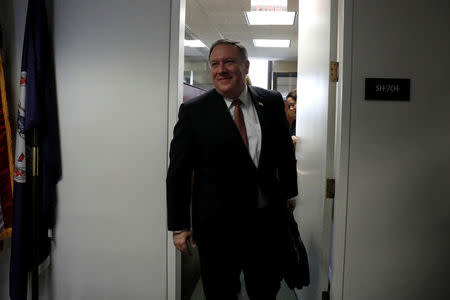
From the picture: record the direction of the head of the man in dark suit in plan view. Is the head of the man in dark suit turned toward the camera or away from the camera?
toward the camera

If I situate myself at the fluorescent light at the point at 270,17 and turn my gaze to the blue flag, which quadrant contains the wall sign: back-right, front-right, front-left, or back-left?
front-left

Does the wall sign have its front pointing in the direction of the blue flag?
no

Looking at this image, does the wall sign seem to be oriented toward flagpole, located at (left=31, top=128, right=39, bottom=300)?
no

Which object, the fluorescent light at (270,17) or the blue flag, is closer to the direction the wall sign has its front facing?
the blue flag

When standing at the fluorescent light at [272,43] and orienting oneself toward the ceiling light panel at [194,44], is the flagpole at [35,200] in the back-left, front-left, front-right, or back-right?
front-left

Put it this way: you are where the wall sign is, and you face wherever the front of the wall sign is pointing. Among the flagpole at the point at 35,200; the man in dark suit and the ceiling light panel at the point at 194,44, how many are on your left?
0

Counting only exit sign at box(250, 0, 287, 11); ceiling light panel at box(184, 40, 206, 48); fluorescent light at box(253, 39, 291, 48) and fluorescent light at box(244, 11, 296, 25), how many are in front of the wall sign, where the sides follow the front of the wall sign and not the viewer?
0

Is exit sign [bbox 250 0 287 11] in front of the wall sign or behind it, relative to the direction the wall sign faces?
behind

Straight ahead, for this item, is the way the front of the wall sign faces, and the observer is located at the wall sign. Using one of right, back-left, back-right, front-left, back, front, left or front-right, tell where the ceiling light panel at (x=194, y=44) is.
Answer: back-right

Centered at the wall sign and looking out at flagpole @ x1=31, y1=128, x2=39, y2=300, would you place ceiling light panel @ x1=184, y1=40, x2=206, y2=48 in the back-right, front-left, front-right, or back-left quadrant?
front-right

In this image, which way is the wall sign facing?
toward the camera

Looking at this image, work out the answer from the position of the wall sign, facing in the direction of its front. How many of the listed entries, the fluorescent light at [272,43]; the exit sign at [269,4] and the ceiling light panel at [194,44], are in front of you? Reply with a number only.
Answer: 0

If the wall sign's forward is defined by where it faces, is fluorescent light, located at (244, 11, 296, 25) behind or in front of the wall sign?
behind
